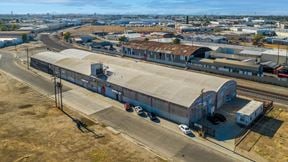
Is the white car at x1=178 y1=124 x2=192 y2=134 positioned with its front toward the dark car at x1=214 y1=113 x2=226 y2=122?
no
